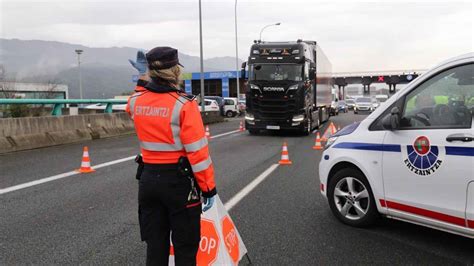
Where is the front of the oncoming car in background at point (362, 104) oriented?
toward the camera

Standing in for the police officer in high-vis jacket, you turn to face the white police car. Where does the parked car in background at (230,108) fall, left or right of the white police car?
left

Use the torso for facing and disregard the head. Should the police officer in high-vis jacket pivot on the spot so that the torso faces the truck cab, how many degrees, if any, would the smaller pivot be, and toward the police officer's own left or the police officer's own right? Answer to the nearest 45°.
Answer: approximately 45° to the police officer's own left

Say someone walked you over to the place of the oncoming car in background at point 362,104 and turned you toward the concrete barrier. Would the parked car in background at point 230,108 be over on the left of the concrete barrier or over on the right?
right

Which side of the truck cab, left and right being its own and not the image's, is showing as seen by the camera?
front

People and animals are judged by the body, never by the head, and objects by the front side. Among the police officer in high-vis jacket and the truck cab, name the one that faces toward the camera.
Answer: the truck cab

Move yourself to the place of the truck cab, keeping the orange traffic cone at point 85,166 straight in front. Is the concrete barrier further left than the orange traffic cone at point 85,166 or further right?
right

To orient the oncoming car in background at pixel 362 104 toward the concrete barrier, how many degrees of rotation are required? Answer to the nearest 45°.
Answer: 0° — it already faces it

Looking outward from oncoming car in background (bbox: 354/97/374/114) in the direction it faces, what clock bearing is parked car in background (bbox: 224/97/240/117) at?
parked car in background (bbox: 224/97/240/117) is roughly at 2 o'clock from oncoming car in background (bbox: 354/97/374/114).

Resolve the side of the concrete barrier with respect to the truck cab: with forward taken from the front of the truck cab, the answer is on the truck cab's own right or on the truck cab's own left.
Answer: on the truck cab's own right

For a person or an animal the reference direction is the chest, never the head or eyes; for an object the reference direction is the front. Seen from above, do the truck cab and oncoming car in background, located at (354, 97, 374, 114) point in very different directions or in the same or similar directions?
same or similar directions

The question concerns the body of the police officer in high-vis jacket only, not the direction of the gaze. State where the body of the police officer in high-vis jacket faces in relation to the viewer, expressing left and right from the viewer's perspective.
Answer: facing away from the viewer and to the right of the viewer

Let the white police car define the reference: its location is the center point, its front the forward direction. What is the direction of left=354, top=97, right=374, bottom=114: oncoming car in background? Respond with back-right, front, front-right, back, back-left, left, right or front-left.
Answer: front-right

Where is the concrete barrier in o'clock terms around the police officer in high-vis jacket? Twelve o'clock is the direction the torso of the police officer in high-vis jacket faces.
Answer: The concrete barrier is roughly at 10 o'clock from the police officer in high-vis jacket.

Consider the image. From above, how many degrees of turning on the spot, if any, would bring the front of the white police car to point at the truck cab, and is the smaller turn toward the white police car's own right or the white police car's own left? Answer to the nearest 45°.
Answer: approximately 45° to the white police car's own right

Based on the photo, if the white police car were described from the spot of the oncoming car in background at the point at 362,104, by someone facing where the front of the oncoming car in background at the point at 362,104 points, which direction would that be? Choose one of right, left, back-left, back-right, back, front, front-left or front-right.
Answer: front

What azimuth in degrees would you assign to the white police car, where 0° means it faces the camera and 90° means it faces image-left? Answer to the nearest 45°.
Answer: approximately 135°
